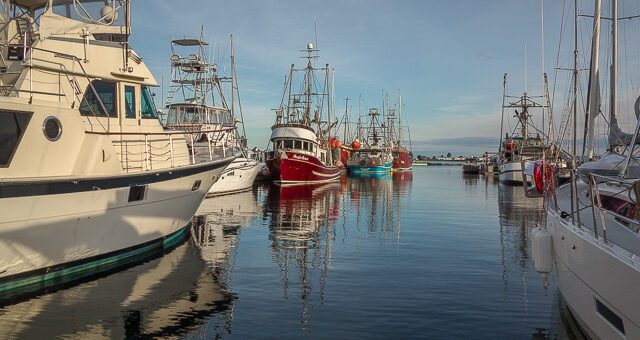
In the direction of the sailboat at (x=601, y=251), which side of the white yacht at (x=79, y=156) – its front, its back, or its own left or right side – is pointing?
right

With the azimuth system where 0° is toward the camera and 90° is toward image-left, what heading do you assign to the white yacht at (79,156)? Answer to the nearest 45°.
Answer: approximately 225°
